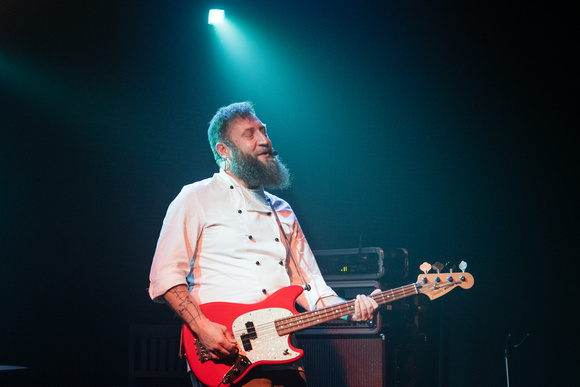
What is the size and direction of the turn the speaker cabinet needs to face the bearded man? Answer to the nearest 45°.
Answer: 0° — it already faces them

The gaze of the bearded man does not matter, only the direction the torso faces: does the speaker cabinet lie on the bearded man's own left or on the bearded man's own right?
on the bearded man's own left

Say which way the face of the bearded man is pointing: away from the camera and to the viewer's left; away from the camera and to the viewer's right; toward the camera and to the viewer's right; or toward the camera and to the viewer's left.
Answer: toward the camera and to the viewer's right

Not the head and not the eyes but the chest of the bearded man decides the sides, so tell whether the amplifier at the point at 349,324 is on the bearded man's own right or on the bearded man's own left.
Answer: on the bearded man's own left

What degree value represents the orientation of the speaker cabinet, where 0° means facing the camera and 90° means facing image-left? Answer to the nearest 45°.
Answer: approximately 0°

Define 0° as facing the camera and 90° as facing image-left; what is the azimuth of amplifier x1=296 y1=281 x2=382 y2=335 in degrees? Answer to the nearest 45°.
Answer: approximately 0°
